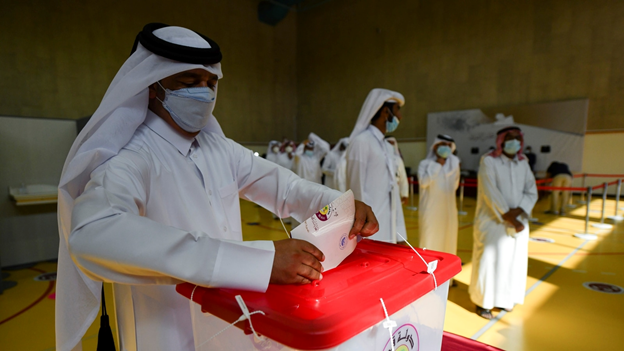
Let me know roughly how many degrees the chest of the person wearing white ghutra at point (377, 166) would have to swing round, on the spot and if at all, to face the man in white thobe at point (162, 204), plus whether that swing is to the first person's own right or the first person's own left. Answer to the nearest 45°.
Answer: approximately 90° to the first person's own right

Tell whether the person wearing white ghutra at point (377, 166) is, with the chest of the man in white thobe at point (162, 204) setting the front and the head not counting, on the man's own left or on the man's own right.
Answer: on the man's own left

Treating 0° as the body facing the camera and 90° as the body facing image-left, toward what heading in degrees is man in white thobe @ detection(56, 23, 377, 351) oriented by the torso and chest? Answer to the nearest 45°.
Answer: approximately 315°

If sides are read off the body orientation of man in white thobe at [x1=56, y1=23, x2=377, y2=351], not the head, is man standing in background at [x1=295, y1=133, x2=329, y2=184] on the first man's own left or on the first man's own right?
on the first man's own left

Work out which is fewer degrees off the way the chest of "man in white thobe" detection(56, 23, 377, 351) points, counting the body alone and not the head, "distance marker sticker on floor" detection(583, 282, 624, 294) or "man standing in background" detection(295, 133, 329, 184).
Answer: the distance marker sticker on floor

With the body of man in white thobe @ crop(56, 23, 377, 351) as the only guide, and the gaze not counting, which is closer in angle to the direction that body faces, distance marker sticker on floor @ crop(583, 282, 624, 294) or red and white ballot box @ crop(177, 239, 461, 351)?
the red and white ballot box
